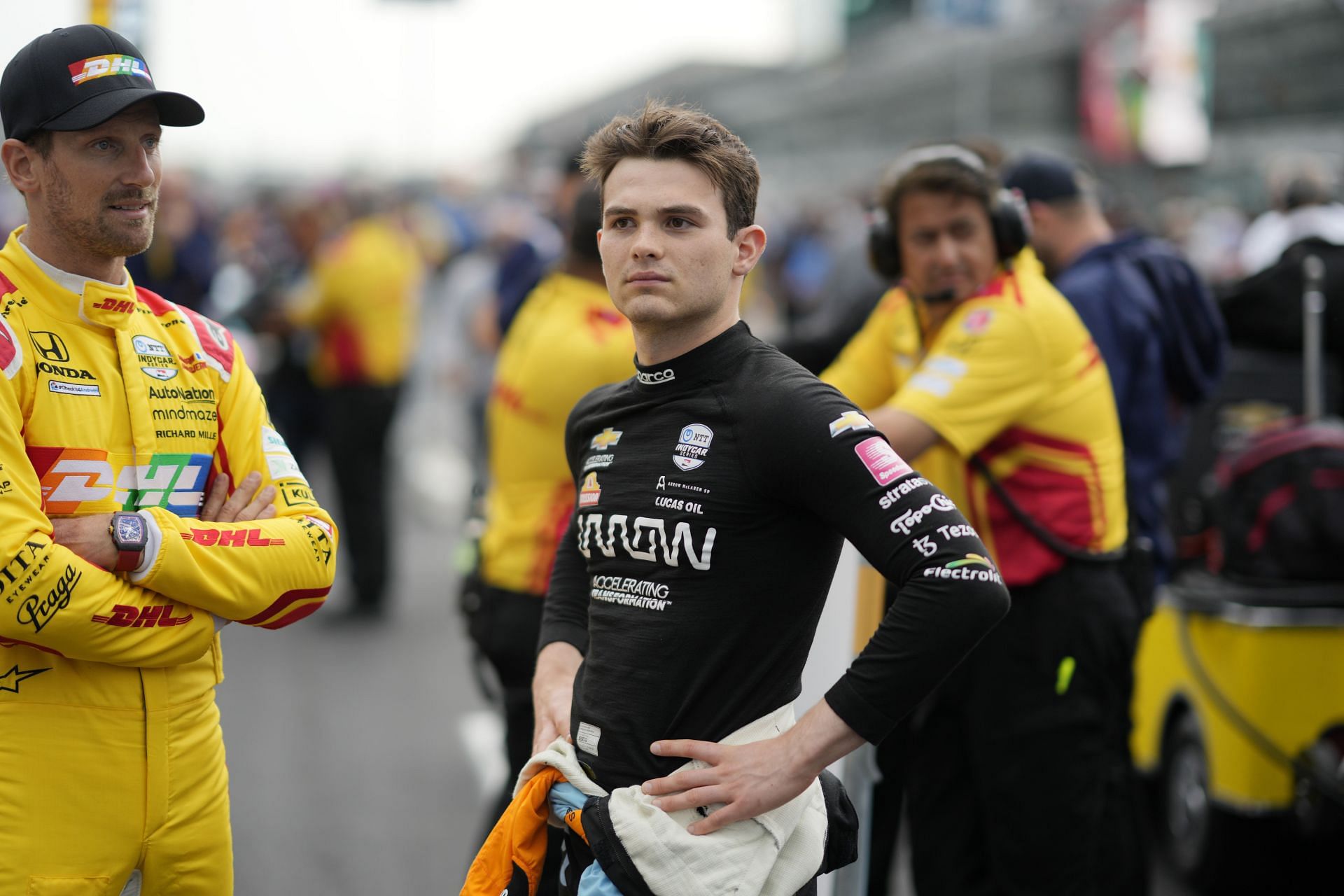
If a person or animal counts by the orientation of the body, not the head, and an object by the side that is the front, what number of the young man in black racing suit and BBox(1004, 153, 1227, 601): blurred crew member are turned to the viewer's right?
0

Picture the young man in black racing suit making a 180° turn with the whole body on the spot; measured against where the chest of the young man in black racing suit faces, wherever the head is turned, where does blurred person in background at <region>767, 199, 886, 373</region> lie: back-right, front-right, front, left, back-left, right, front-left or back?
front-left

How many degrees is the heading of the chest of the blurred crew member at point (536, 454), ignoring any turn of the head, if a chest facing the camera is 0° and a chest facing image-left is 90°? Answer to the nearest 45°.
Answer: approximately 225°

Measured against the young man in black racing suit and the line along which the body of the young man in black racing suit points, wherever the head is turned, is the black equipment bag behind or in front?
behind

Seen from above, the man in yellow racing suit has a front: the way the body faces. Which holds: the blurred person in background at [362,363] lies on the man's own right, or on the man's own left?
on the man's own left

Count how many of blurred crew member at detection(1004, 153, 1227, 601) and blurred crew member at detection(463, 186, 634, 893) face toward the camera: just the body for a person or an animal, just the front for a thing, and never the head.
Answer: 0

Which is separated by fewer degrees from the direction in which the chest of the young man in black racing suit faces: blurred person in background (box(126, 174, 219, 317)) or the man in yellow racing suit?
the man in yellow racing suit

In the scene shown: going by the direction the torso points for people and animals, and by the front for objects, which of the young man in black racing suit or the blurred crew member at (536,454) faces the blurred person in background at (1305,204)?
the blurred crew member

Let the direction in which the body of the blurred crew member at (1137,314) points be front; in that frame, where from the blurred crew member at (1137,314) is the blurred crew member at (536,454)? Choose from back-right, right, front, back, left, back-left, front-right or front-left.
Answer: left

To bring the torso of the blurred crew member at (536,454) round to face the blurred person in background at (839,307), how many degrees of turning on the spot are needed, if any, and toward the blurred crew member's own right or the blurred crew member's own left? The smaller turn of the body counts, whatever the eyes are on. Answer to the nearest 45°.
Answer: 0° — they already face them

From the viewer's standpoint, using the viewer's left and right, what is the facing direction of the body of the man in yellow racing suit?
facing the viewer and to the right of the viewer

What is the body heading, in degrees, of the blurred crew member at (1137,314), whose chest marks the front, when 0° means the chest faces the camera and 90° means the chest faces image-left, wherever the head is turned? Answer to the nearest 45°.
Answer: approximately 135°

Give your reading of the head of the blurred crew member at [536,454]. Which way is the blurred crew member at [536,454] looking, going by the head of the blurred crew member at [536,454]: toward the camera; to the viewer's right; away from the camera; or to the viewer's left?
away from the camera

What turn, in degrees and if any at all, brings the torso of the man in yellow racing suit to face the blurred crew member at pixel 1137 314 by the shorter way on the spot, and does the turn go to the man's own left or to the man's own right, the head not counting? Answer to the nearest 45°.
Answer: approximately 45° to the man's own left
